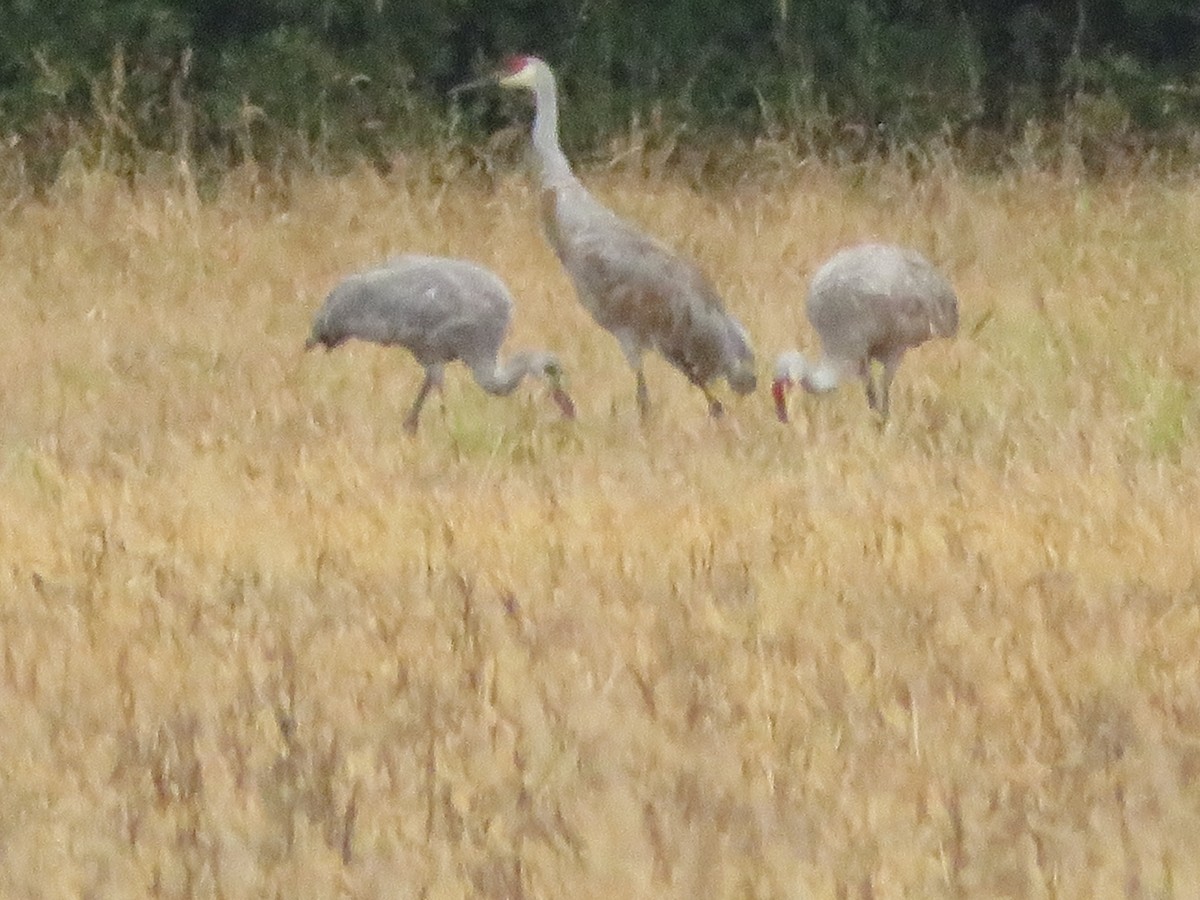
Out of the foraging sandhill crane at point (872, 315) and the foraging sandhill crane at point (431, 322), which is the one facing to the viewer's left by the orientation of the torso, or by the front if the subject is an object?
the foraging sandhill crane at point (872, 315)

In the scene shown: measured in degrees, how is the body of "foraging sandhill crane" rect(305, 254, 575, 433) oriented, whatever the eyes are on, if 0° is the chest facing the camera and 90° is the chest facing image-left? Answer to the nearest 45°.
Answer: approximately 270°

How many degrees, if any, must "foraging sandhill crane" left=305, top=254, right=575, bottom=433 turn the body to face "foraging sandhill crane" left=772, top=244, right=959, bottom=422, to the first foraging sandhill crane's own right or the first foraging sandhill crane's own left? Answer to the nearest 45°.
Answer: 0° — it already faces it

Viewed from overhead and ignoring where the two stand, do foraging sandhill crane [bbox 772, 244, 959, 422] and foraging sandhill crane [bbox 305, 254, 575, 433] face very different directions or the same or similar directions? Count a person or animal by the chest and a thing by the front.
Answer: very different directions

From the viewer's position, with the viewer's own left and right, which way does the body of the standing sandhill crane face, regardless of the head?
facing to the left of the viewer

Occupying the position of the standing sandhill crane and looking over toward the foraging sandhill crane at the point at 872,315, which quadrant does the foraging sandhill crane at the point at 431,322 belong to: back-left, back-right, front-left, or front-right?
back-right

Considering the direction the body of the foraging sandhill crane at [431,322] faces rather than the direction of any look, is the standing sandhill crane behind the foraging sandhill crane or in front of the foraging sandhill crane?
in front

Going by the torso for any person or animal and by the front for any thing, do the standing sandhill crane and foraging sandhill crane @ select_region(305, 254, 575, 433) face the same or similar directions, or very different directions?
very different directions

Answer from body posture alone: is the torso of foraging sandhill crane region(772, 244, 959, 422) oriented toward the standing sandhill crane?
yes

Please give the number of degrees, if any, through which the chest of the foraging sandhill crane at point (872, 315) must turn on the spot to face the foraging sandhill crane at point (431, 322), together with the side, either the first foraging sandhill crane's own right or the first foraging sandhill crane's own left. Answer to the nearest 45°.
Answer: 0° — it already faces it

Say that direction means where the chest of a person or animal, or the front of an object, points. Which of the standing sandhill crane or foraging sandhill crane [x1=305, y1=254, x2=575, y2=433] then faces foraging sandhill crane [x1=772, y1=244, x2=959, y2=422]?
foraging sandhill crane [x1=305, y1=254, x2=575, y2=433]

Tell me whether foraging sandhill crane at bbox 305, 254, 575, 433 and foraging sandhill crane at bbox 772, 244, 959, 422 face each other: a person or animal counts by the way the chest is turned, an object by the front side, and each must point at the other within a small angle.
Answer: yes

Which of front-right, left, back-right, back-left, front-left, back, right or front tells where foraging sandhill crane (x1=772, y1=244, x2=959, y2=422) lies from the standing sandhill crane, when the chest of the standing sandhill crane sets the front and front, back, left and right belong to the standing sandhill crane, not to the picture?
back

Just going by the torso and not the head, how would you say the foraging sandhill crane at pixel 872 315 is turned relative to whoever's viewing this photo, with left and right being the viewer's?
facing to the left of the viewer
